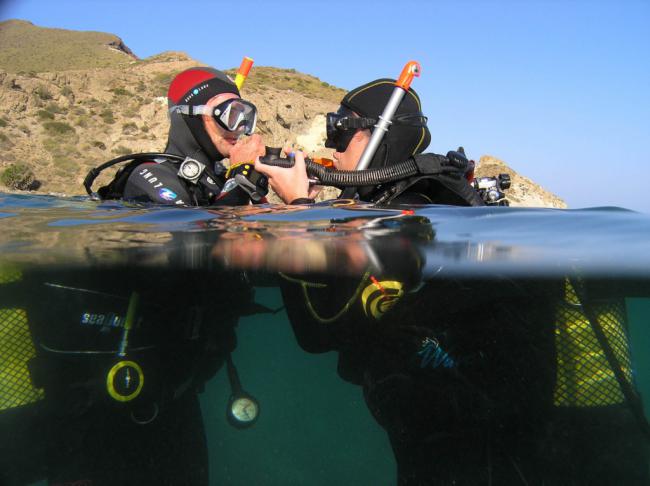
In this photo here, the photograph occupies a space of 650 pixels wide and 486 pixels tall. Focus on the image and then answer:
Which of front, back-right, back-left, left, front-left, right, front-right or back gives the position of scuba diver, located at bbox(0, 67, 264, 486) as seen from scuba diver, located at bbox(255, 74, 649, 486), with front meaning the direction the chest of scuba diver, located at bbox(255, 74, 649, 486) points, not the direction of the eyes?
front

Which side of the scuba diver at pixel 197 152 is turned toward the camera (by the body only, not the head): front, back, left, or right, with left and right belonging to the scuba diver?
right

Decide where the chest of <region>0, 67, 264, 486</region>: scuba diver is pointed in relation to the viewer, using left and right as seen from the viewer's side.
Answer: facing to the right of the viewer

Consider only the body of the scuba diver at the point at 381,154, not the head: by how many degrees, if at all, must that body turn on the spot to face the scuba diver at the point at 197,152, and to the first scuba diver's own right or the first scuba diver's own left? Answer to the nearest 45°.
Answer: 0° — they already face them

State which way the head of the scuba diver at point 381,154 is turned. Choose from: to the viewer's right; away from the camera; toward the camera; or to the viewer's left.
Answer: to the viewer's left

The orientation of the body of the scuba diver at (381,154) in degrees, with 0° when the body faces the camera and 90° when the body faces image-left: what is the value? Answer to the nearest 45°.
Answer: approximately 90°

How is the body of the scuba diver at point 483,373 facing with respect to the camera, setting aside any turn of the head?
to the viewer's left
